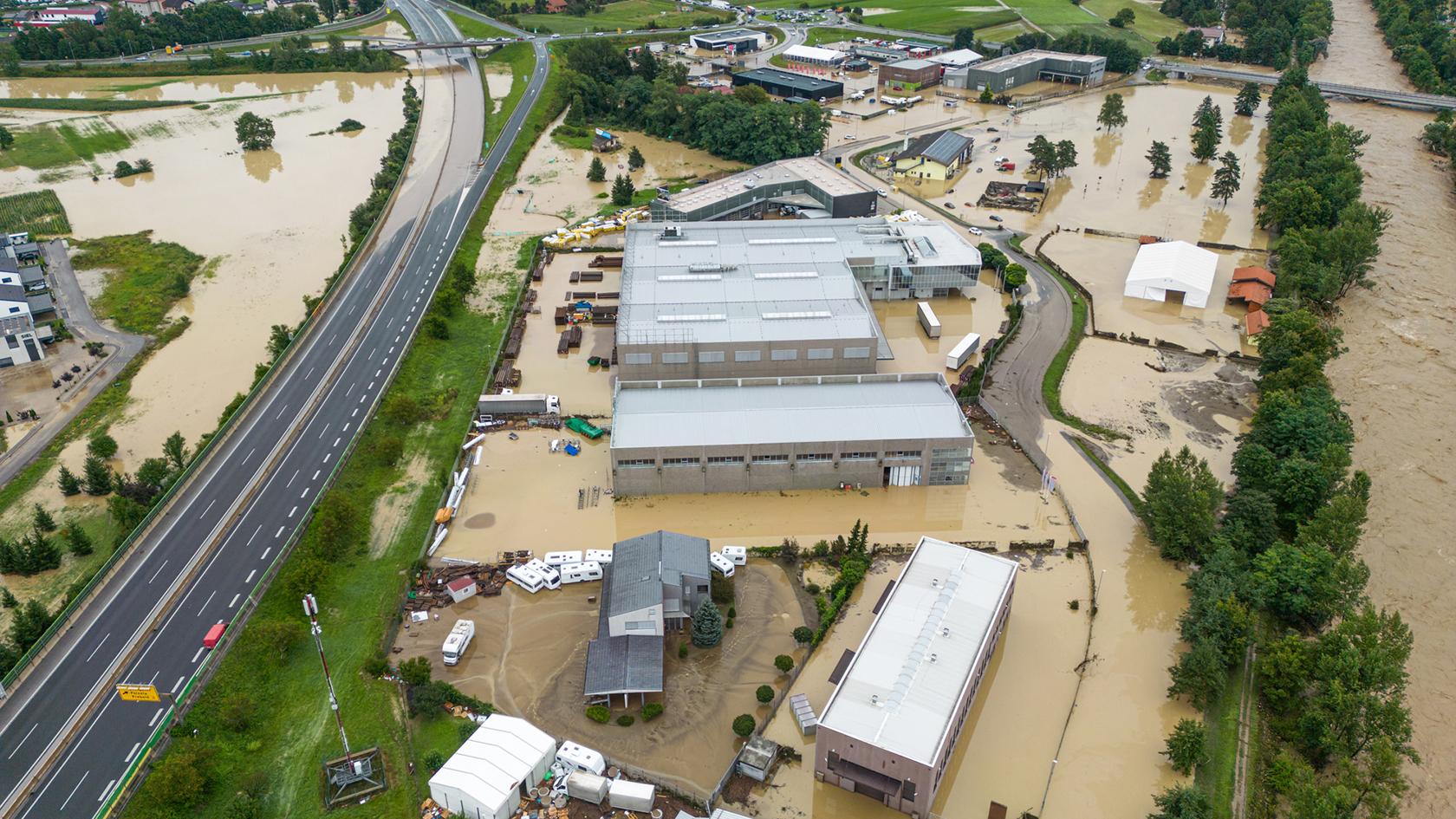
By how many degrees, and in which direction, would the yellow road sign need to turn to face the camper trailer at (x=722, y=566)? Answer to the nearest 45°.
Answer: approximately 90° to its left

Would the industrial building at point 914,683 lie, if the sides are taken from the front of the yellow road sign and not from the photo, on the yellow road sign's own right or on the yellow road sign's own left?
on the yellow road sign's own left

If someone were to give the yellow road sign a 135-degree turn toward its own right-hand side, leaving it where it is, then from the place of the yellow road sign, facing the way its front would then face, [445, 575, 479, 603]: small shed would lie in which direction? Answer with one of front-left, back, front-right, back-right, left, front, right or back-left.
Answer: back-right

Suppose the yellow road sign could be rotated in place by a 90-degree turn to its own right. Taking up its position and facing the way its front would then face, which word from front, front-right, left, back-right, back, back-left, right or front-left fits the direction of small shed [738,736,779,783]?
back-left

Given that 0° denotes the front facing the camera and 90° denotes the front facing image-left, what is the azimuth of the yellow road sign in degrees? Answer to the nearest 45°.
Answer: approximately 0°

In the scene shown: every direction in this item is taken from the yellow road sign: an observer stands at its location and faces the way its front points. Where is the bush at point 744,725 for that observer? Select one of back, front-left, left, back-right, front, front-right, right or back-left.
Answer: front-left

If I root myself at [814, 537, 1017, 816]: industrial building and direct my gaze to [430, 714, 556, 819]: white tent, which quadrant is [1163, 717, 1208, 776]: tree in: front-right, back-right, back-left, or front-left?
back-left

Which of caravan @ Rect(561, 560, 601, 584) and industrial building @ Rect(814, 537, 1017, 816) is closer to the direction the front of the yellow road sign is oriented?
the industrial building
